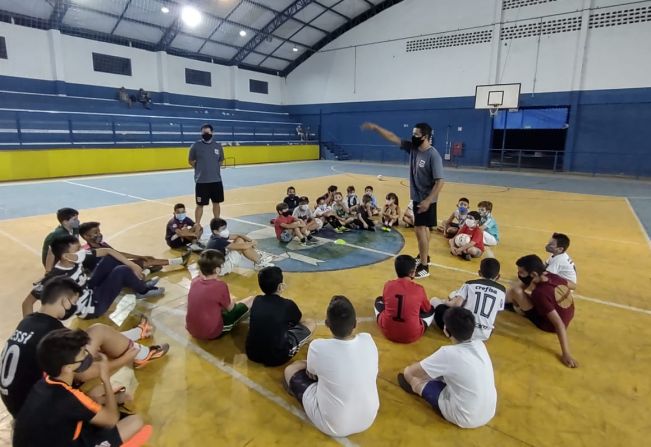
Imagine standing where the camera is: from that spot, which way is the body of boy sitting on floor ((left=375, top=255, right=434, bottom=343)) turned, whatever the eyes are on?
away from the camera

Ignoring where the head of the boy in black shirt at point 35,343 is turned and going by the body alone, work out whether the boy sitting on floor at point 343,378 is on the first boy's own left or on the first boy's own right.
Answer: on the first boy's own right

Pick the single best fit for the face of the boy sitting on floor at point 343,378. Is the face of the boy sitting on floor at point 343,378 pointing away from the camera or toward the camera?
away from the camera

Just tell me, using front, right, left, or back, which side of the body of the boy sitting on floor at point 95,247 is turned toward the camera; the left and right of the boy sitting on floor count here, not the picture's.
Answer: right

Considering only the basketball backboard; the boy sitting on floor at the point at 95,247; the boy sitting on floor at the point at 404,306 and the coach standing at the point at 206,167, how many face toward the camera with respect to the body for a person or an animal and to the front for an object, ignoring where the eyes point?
2

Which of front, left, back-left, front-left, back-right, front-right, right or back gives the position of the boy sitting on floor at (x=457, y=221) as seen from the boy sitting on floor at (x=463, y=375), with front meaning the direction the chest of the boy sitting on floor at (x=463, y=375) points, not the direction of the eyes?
front-right

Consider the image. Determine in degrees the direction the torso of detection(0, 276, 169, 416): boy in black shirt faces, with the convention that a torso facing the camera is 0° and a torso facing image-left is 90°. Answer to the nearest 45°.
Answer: approximately 225°

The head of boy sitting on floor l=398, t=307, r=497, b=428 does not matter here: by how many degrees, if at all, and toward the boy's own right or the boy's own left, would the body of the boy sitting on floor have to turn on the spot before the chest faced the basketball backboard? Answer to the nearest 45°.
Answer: approximately 45° to the boy's own right

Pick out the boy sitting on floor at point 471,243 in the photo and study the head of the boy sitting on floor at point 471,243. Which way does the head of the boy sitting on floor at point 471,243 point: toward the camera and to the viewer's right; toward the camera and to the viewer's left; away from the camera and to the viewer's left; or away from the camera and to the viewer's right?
toward the camera and to the viewer's left

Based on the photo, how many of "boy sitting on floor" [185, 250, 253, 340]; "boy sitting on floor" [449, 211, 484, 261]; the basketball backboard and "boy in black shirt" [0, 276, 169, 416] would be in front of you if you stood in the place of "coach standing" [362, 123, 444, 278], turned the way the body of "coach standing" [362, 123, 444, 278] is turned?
2

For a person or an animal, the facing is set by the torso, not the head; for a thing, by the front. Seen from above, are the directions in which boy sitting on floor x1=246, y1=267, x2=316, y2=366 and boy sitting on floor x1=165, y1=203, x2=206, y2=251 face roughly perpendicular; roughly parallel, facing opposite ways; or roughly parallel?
roughly perpendicular

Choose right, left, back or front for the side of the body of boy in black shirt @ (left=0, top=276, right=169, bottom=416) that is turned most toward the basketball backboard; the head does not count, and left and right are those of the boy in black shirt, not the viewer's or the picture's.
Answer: front

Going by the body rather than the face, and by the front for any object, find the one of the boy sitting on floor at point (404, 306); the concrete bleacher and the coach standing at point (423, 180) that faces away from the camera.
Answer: the boy sitting on floor

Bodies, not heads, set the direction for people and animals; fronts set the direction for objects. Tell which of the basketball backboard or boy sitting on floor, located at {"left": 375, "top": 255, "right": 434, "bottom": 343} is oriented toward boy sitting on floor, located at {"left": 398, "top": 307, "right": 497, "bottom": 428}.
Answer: the basketball backboard

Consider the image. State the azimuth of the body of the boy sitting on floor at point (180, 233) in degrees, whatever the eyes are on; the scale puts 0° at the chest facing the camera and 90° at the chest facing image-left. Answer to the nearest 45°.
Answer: approximately 315°
